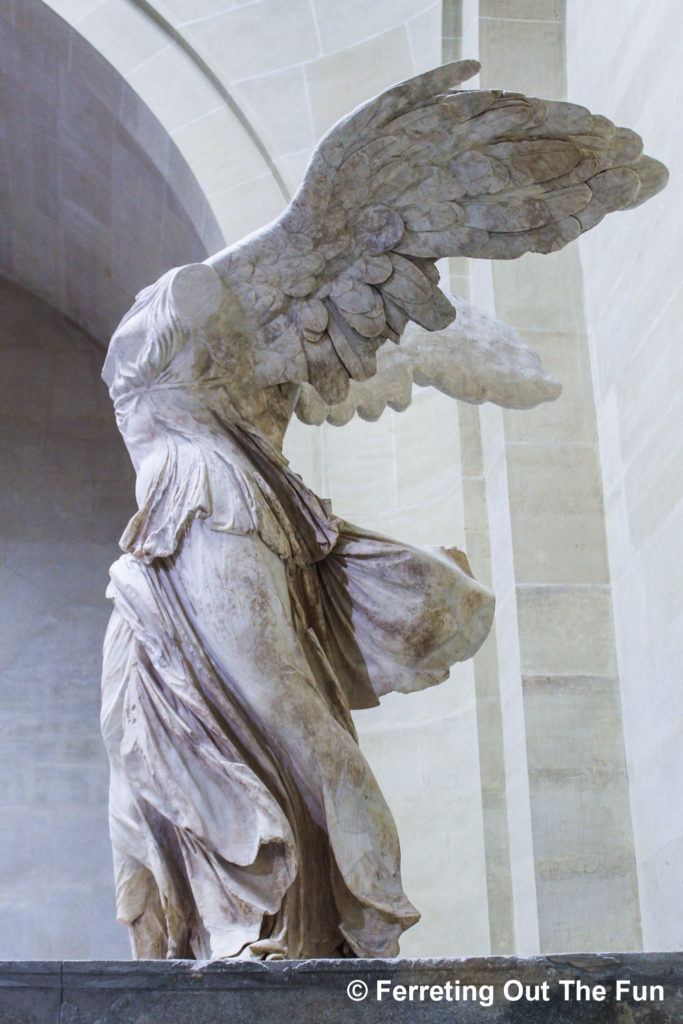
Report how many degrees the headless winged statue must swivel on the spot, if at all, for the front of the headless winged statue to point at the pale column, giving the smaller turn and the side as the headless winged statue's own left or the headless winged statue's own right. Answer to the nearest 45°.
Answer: approximately 135° to the headless winged statue's own right

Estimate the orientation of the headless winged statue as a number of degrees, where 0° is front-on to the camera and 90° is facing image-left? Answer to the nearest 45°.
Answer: approximately 90°
